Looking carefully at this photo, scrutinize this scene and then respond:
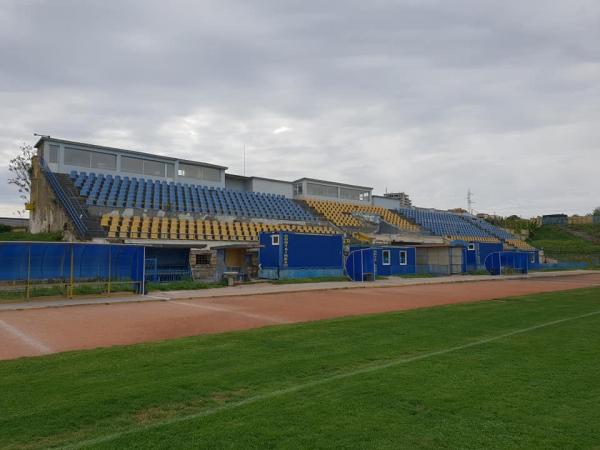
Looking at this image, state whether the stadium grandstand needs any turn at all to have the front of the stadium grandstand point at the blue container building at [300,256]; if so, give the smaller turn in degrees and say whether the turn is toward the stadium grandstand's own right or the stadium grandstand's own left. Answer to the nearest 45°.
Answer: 0° — it already faces it

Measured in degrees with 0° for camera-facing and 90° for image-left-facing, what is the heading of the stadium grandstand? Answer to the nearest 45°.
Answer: approximately 315°
